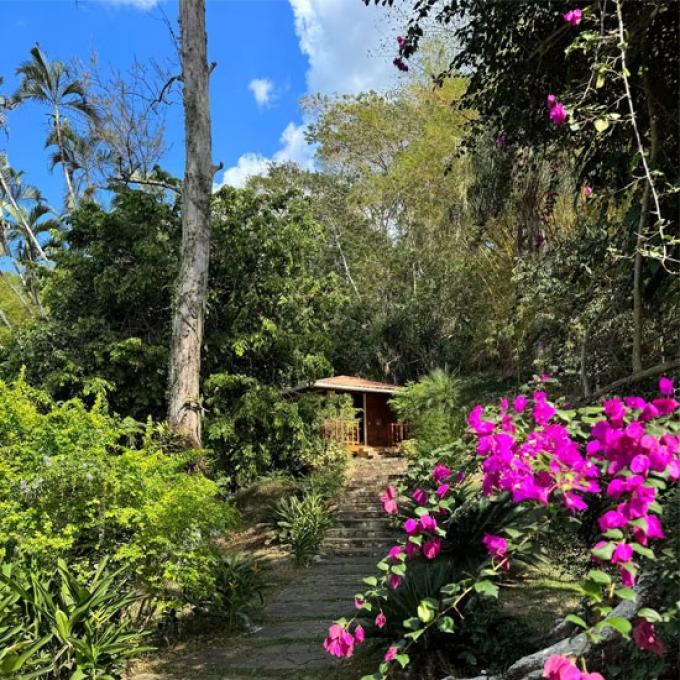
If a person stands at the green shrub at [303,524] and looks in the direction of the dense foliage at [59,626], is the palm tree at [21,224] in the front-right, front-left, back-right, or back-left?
back-right

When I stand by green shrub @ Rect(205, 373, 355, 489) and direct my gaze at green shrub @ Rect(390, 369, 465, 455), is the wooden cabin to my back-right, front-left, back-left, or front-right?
front-left

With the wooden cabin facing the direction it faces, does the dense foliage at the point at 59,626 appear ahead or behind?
ahead

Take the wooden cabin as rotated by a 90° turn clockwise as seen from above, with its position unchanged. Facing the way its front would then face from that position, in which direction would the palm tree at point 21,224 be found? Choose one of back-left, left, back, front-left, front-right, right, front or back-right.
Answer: front

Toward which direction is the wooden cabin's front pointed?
toward the camera

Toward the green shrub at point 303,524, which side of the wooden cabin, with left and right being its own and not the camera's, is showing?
front

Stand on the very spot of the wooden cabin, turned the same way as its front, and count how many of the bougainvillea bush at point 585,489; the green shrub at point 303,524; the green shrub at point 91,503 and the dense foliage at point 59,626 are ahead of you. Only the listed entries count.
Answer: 4

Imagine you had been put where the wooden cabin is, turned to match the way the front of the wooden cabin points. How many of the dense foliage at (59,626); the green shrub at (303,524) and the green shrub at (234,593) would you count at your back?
0

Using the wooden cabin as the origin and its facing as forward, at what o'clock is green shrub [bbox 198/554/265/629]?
The green shrub is roughly at 12 o'clock from the wooden cabin.

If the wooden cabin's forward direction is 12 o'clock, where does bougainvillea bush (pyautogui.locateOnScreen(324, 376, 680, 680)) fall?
The bougainvillea bush is roughly at 12 o'clock from the wooden cabin.
